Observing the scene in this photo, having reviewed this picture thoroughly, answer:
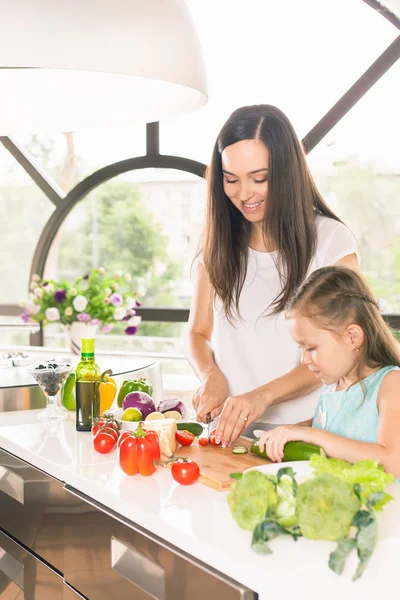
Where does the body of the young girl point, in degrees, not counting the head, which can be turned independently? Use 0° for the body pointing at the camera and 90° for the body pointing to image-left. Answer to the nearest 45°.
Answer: approximately 45°

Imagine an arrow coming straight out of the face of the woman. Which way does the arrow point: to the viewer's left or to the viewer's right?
to the viewer's left

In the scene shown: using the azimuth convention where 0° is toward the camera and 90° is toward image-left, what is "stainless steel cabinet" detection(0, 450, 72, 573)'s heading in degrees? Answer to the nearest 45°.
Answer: approximately 45°

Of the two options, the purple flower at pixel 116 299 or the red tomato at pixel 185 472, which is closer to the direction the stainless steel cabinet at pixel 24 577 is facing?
the red tomato

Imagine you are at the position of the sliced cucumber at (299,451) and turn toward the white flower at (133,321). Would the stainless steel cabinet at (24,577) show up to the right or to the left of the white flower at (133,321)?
left

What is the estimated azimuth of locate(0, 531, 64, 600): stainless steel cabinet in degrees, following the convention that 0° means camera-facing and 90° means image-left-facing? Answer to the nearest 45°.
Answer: approximately 45°

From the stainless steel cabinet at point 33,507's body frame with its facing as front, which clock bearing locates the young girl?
The young girl is roughly at 8 o'clock from the stainless steel cabinet.

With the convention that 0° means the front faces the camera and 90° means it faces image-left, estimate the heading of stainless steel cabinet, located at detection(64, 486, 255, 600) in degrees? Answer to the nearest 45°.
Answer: approximately 45°

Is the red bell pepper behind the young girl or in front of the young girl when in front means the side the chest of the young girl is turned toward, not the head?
in front

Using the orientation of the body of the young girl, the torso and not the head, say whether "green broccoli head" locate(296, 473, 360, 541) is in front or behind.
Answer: in front

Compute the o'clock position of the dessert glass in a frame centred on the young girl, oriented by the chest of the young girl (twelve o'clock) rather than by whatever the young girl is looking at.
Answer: The dessert glass is roughly at 2 o'clock from the young girl.
